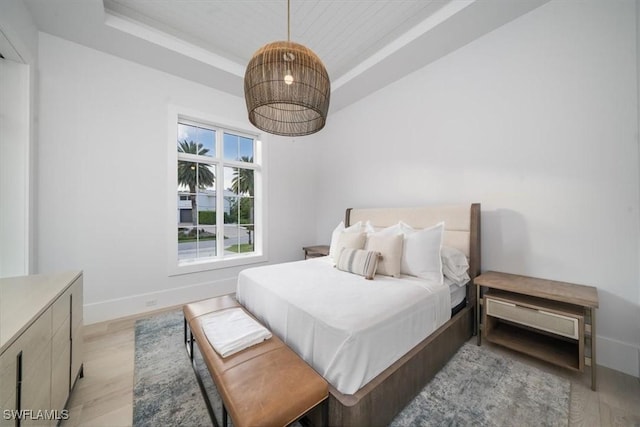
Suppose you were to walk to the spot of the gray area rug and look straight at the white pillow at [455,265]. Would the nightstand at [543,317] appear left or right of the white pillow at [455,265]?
right

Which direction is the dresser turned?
to the viewer's right

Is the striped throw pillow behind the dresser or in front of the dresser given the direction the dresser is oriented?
in front

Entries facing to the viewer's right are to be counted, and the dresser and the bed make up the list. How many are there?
1

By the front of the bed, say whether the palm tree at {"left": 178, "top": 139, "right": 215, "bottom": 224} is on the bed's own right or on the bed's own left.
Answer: on the bed's own right

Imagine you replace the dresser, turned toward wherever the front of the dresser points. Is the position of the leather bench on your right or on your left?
on your right

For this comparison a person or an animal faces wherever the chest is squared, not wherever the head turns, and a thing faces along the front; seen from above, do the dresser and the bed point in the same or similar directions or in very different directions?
very different directions

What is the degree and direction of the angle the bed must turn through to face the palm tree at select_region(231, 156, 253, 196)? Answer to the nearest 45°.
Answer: approximately 90° to its right

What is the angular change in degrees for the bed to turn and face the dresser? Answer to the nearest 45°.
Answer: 0° — it already faces it

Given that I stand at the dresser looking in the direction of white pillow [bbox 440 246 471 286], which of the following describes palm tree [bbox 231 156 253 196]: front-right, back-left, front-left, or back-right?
front-left

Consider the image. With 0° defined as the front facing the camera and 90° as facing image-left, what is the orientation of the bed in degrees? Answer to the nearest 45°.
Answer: approximately 45°

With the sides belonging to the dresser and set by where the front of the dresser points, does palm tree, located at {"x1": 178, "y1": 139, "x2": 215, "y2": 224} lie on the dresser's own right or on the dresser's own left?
on the dresser's own left

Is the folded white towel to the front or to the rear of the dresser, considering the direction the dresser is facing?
to the front
